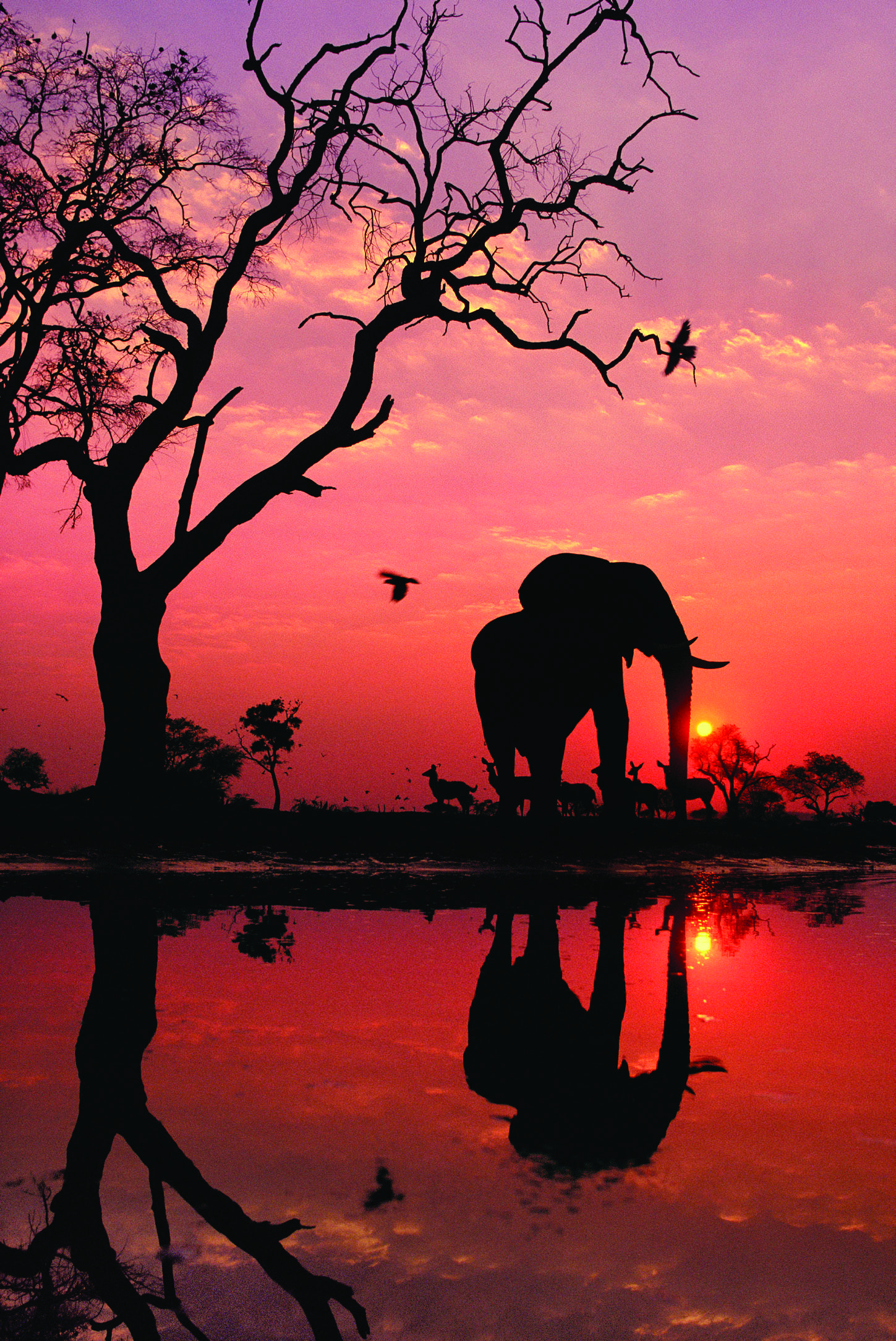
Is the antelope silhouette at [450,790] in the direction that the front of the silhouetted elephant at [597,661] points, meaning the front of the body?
no

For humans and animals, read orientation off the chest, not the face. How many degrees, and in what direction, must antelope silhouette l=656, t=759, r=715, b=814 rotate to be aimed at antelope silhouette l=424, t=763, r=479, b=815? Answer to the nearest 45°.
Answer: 0° — it already faces it

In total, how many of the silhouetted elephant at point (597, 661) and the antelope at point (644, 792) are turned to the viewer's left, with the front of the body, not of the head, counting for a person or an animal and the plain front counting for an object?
1

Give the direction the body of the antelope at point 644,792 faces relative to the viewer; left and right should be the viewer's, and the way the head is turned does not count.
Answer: facing to the left of the viewer

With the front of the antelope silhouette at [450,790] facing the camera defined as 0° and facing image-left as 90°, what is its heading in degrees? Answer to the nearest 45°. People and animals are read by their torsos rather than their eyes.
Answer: approximately 90°

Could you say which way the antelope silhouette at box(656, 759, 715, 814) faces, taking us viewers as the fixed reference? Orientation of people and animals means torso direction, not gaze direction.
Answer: facing to the left of the viewer

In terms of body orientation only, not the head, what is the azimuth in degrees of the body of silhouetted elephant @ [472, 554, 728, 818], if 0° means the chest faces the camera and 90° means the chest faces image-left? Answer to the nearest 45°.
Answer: approximately 315°

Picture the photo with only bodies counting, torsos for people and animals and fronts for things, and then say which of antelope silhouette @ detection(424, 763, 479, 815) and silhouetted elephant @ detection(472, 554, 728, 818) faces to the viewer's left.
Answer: the antelope silhouette

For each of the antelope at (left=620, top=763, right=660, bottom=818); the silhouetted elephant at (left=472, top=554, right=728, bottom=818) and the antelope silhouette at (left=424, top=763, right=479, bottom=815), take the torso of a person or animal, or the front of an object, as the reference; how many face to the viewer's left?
2

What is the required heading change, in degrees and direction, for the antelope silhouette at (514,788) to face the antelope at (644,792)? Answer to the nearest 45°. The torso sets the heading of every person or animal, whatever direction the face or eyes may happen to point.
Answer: approximately 135° to its right

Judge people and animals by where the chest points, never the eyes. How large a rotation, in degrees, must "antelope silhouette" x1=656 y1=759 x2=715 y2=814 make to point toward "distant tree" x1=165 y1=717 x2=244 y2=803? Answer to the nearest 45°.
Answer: approximately 45° to its right

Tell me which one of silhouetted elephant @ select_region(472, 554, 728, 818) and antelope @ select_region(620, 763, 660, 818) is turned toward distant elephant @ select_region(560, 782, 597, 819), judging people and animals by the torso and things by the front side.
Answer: antelope @ select_region(620, 763, 660, 818)

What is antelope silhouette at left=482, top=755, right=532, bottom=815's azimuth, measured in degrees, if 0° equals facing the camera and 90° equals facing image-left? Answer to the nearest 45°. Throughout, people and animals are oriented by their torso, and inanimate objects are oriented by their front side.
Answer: approximately 90°
